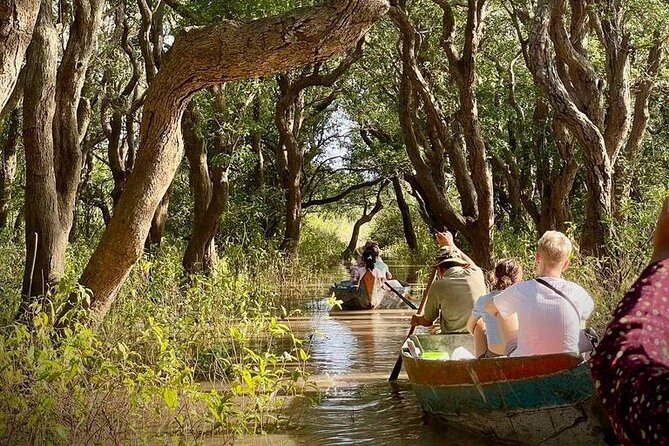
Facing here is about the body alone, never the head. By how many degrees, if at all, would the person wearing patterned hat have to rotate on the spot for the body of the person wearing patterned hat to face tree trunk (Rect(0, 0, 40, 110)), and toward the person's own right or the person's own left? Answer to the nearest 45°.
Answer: approximately 90° to the person's own left

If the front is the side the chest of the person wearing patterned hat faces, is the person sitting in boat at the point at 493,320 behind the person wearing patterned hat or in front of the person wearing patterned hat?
behind

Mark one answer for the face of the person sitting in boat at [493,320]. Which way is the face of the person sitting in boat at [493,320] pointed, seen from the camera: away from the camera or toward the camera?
away from the camera

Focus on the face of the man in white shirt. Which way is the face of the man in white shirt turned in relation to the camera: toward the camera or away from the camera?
away from the camera

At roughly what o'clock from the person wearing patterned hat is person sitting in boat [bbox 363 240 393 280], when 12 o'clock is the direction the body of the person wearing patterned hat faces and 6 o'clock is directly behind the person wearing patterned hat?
The person sitting in boat is roughly at 1 o'clock from the person wearing patterned hat.

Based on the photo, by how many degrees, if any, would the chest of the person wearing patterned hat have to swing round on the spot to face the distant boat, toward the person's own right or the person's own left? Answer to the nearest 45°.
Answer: approximately 45° to the person's own right

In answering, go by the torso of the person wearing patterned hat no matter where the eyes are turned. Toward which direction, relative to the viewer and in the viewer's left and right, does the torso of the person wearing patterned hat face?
facing away from the viewer and to the left of the viewer

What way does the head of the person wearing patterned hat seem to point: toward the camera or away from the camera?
away from the camera

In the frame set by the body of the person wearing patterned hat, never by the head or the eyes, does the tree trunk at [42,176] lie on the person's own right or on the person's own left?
on the person's own left

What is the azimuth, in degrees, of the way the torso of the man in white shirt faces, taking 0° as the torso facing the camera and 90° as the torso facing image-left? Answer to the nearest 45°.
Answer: approximately 180°
